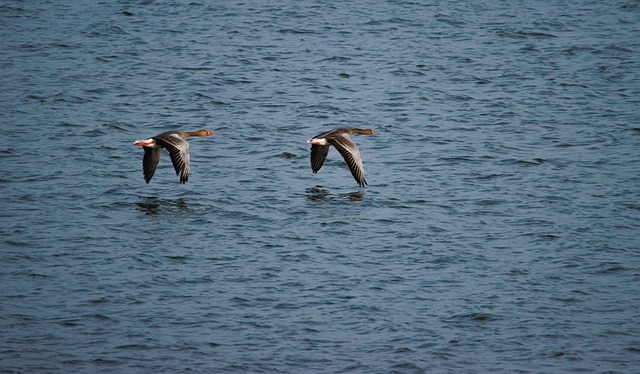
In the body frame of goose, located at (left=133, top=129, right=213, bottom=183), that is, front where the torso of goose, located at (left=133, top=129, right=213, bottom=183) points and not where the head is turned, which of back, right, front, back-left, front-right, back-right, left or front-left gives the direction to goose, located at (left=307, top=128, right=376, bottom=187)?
front

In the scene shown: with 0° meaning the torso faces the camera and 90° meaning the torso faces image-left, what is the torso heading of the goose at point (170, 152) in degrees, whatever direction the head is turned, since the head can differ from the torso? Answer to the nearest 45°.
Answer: approximately 270°
